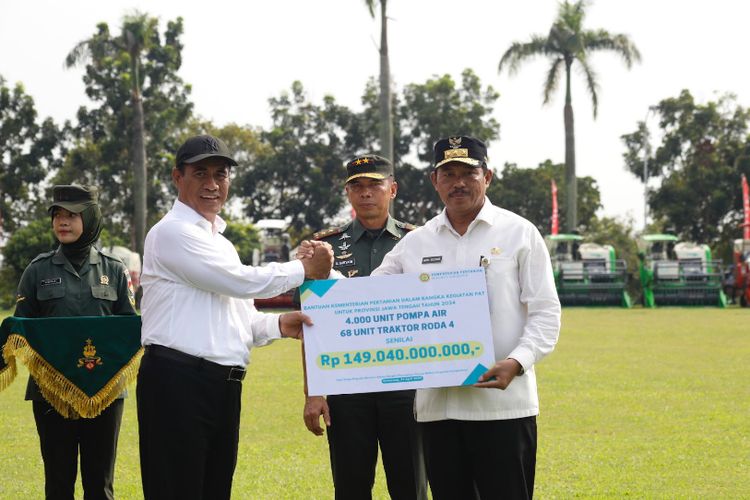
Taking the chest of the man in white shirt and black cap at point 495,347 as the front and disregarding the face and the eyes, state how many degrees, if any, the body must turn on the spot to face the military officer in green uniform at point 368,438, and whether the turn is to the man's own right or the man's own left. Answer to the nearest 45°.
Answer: approximately 135° to the man's own right

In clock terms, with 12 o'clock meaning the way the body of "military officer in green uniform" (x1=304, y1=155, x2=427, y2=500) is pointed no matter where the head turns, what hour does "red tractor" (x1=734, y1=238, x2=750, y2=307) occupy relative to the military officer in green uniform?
The red tractor is roughly at 7 o'clock from the military officer in green uniform.

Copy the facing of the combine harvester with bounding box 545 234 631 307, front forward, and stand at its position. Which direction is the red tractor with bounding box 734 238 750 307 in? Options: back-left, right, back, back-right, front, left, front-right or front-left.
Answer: left

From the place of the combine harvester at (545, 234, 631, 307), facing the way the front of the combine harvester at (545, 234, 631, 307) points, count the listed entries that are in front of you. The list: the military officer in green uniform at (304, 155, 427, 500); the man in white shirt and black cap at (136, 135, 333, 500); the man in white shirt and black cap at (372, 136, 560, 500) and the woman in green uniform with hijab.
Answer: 4

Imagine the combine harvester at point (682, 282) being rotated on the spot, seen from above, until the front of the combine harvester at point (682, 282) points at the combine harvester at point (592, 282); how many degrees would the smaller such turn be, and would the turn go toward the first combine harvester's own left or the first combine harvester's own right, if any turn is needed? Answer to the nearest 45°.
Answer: approximately 90° to the first combine harvester's own right

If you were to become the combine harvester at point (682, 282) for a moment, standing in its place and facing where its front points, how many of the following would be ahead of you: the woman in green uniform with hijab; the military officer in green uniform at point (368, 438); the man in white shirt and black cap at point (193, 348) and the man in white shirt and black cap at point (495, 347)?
4

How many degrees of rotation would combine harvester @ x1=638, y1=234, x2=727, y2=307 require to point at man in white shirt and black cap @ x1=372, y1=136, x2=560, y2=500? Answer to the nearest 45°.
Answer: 0° — it already faces them

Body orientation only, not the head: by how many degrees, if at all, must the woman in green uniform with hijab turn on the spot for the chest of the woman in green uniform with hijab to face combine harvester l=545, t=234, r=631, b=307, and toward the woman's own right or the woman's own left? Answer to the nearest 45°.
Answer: approximately 135° to the woman's own left

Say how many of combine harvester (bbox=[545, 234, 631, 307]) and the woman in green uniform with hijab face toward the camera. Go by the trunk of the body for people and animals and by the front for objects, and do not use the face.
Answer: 2

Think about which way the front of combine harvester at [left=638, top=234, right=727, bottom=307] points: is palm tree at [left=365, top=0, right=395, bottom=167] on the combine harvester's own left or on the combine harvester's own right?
on the combine harvester's own right
